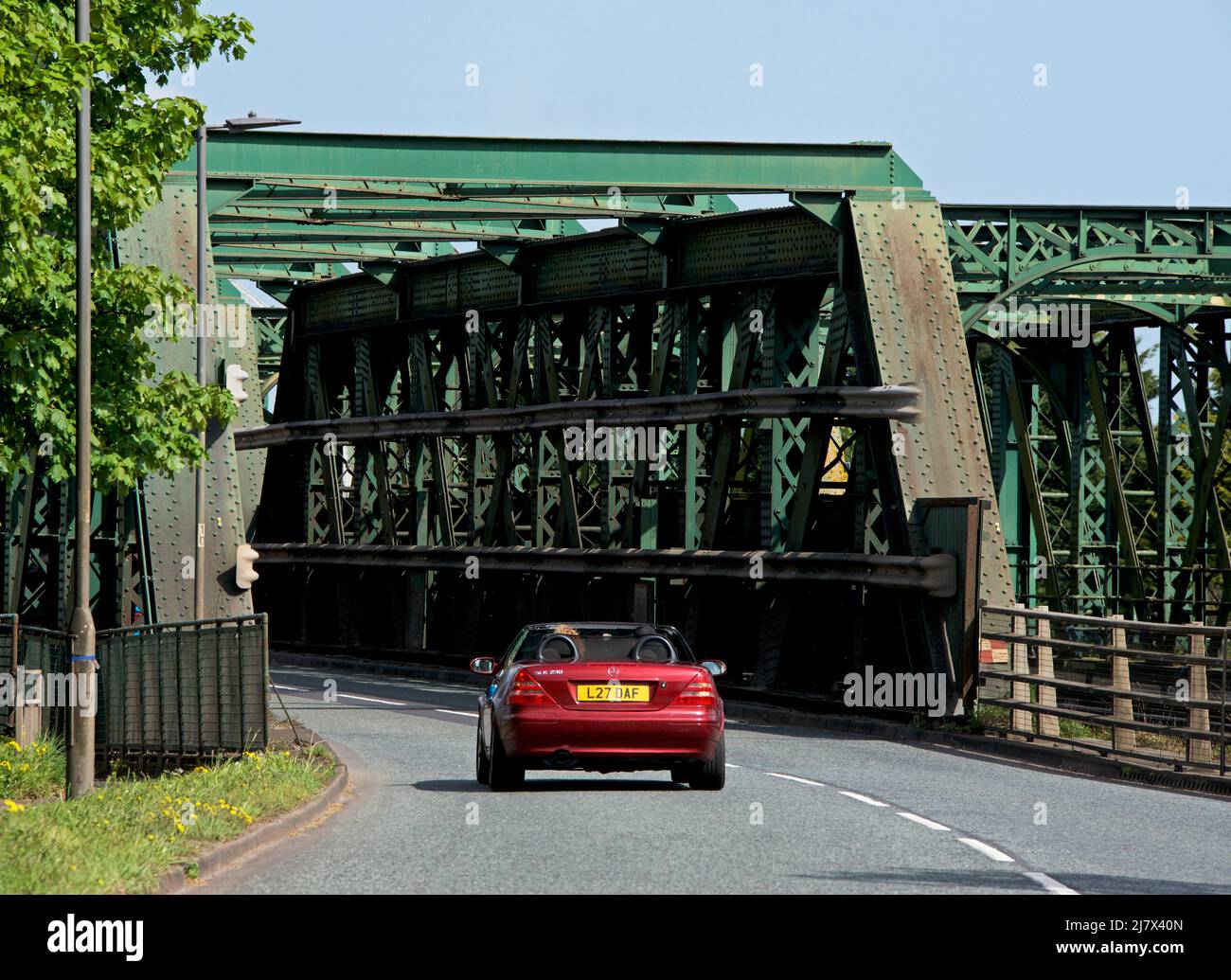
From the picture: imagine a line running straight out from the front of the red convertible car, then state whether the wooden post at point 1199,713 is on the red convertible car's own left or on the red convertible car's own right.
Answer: on the red convertible car's own right

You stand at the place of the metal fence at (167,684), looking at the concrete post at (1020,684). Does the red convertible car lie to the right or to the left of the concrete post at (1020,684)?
right

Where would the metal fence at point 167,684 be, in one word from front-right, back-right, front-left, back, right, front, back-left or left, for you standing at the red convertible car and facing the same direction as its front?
front-left

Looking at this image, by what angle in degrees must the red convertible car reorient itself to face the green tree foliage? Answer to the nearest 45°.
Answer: approximately 45° to its left

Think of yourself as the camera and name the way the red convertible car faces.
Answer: facing away from the viewer

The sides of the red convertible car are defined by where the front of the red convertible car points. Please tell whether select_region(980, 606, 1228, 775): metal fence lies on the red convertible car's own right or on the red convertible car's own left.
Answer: on the red convertible car's own right

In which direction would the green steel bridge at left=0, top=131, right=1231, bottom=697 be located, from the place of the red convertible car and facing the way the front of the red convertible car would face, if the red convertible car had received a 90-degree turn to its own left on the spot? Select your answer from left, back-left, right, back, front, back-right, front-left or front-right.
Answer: right

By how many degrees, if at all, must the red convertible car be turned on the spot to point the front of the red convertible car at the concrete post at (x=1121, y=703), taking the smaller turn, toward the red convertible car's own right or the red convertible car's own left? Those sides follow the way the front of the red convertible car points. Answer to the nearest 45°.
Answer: approximately 45° to the red convertible car's own right

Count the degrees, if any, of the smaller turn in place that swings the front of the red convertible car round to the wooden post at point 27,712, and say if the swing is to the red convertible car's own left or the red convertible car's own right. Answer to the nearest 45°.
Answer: approximately 45° to the red convertible car's own left
